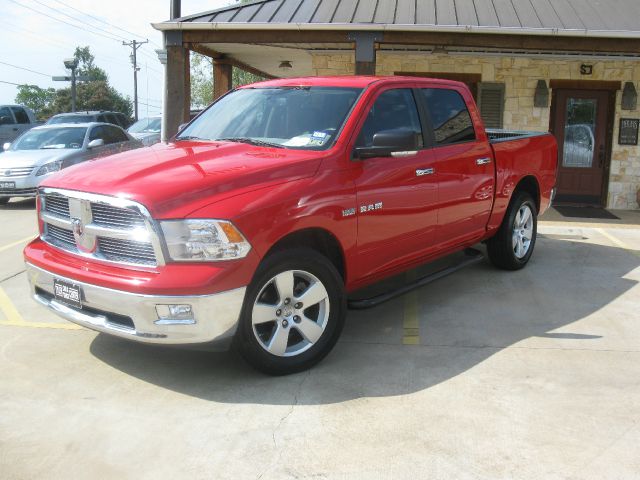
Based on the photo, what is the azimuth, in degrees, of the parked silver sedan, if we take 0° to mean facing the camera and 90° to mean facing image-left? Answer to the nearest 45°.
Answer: approximately 45°

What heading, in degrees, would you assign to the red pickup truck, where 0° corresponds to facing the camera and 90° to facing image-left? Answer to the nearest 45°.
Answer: approximately 45°

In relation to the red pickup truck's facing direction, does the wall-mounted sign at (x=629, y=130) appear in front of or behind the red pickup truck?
behind

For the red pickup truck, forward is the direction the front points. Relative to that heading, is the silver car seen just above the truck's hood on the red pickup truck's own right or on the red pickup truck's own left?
on the red pickup truck's own right

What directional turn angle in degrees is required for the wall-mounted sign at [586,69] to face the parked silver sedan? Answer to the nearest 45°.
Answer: approximately 90° to its right

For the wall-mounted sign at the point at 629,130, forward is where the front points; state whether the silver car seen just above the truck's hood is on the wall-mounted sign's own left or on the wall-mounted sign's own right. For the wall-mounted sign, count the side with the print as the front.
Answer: on the wall-mounted sign's own right

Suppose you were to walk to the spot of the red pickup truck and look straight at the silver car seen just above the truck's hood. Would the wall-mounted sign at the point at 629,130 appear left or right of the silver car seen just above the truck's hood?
right

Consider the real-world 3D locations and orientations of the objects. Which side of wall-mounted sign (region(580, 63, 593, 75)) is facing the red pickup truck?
front

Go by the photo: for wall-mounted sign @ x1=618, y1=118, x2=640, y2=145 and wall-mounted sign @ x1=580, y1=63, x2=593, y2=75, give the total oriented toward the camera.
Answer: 2

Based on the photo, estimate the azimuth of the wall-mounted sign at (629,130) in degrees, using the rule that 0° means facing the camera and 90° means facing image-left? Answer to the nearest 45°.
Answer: approximately 0°
